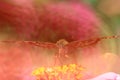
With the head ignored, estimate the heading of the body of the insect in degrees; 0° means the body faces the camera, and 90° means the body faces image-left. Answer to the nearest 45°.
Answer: approximately 0°
